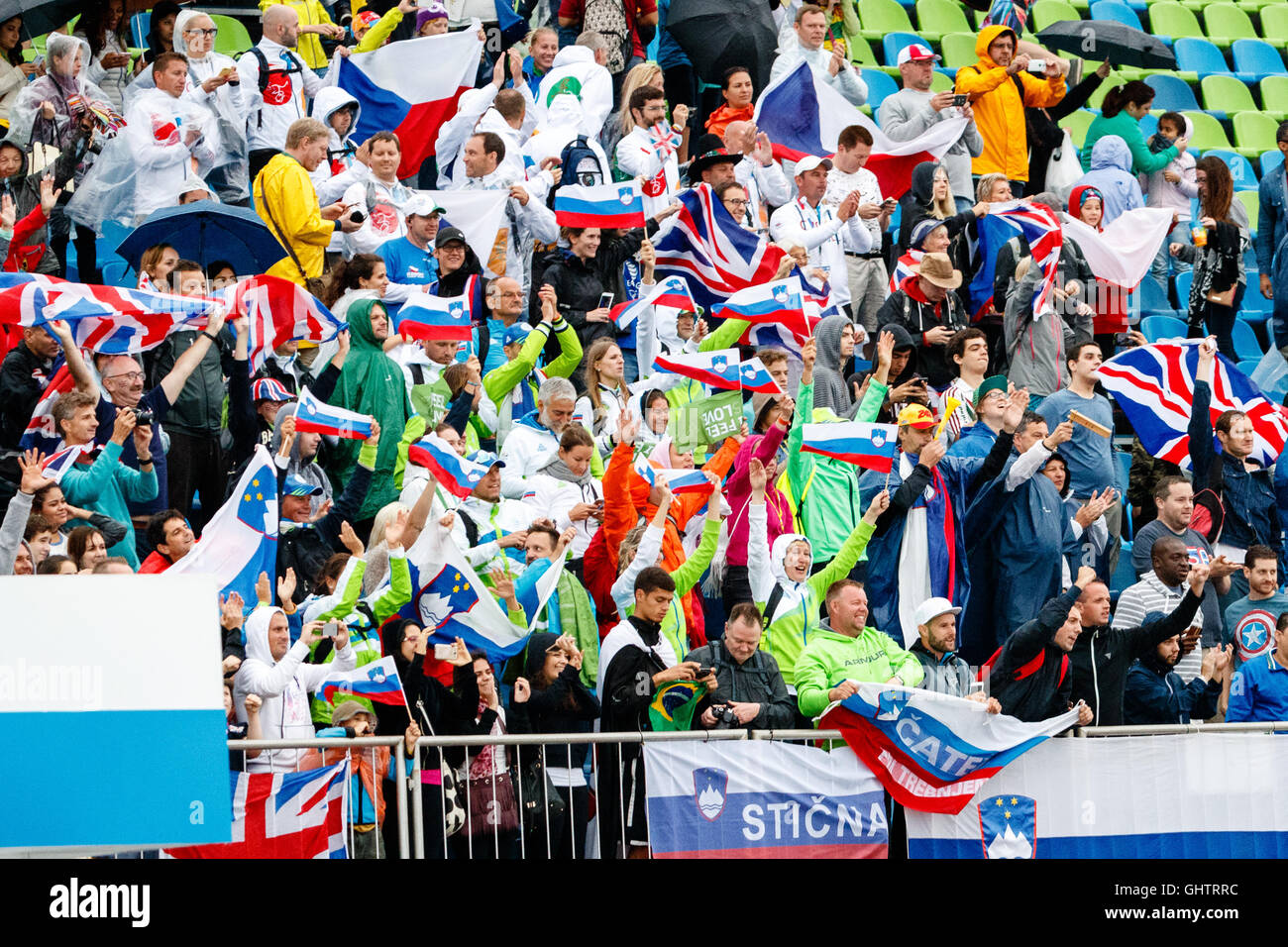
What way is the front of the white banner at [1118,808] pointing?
toward the camera

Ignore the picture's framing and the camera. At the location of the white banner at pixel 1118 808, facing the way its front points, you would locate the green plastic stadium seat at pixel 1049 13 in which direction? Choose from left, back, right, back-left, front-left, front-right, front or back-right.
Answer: back

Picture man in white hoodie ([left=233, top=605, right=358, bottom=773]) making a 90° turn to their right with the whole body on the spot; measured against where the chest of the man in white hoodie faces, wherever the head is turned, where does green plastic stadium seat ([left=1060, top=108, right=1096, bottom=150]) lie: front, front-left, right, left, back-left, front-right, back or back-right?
back

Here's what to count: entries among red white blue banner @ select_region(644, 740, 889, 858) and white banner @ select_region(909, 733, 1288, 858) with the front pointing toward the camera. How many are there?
2

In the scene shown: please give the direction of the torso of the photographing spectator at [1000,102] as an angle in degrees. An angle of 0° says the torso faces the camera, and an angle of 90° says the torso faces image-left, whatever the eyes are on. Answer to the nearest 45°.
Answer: approximately 315°

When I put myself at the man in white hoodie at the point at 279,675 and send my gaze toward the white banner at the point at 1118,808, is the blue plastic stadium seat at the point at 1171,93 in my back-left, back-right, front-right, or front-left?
front-left

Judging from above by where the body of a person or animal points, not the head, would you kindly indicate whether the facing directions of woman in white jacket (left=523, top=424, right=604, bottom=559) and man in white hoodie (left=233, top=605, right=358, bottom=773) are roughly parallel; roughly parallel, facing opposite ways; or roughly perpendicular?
roughly parallel

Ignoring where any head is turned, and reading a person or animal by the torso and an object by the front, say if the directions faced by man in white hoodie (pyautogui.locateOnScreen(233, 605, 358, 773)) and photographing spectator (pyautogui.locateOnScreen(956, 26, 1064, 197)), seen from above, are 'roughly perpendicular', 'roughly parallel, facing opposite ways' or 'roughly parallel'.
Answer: roughly parallel

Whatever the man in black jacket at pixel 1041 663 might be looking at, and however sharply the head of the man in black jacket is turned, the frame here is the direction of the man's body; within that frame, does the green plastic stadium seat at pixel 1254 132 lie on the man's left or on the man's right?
on the man's left

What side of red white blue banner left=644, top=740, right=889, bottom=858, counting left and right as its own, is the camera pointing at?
front

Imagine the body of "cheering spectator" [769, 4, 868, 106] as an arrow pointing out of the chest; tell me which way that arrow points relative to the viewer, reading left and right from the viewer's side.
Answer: facing the viewer and to the right of the viewer

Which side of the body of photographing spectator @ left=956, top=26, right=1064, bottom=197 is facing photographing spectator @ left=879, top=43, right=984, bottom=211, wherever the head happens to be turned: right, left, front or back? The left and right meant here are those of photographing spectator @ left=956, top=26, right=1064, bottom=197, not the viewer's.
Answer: right
